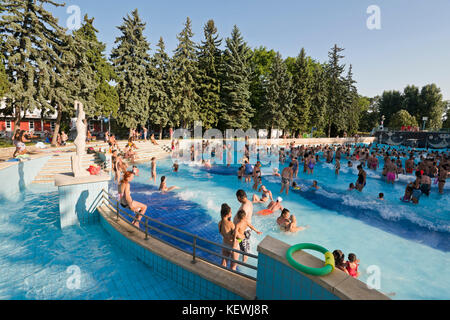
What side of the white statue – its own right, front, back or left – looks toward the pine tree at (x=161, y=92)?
left

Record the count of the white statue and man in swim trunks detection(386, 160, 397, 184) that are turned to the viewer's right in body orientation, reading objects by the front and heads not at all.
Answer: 1

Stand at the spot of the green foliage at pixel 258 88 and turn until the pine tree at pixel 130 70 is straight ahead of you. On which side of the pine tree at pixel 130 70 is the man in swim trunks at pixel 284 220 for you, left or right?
left

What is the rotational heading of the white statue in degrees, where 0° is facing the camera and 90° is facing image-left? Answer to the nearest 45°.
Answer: approximately 270°
